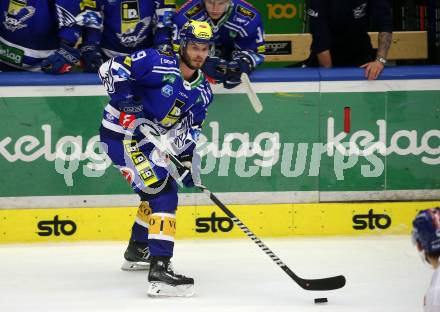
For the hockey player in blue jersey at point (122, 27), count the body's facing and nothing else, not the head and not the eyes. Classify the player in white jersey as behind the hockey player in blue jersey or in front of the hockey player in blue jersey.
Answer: in front

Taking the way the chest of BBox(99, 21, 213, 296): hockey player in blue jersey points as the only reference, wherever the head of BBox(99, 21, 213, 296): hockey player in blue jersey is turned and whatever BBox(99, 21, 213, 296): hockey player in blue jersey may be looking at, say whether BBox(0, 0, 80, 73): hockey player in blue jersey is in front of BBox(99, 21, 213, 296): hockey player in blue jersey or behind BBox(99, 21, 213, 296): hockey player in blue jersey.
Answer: behind

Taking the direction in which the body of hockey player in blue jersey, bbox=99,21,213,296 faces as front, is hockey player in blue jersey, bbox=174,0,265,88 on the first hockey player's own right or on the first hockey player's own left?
on the first hockey player's own left

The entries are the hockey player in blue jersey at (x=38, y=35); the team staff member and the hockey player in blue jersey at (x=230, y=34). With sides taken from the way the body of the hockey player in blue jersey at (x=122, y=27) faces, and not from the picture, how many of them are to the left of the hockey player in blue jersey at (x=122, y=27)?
2

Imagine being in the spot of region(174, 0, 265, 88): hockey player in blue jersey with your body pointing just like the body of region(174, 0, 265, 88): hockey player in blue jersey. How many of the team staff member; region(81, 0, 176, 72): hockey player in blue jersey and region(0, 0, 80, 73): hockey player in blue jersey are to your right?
2

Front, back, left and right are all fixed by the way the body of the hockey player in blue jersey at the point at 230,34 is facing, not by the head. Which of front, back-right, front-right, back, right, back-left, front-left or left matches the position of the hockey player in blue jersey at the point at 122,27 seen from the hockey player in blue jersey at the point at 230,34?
right

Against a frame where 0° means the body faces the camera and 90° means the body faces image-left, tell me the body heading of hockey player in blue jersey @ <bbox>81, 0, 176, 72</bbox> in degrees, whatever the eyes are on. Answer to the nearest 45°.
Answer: approximately 0°

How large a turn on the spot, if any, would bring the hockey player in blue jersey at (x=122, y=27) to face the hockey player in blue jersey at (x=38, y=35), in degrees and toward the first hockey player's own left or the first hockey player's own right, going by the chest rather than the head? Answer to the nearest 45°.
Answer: approximately 90° to the first hockey player's own right
